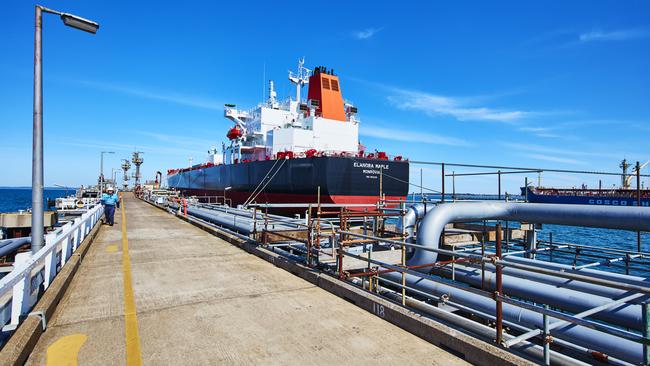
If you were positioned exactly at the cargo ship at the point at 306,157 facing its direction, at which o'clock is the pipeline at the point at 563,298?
The pipeline is roughly at 7 o'clock from the cargo ship.

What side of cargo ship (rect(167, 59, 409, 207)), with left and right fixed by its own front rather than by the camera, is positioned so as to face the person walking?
left

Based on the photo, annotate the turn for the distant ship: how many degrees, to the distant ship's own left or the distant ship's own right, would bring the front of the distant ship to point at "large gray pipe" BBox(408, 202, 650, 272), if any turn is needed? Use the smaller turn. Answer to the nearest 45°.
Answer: approximately 90° to the distant ship's own left

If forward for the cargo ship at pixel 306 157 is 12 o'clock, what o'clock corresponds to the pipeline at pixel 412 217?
The pipeline is roughly at 7 o'clock from the cargo ship.

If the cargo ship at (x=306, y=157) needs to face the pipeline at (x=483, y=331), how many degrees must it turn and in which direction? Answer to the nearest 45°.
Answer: approximately 135° to its left

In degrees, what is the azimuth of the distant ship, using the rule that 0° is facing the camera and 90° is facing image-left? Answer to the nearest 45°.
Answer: approximately 90°

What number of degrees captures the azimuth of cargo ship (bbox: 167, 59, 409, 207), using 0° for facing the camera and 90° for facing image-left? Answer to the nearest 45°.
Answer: approximately 135°

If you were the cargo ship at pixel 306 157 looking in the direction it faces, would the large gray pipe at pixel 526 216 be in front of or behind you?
behind

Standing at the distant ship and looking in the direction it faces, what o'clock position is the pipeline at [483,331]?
The pipeline is roughly at 9 o'clock from the distant ship.
